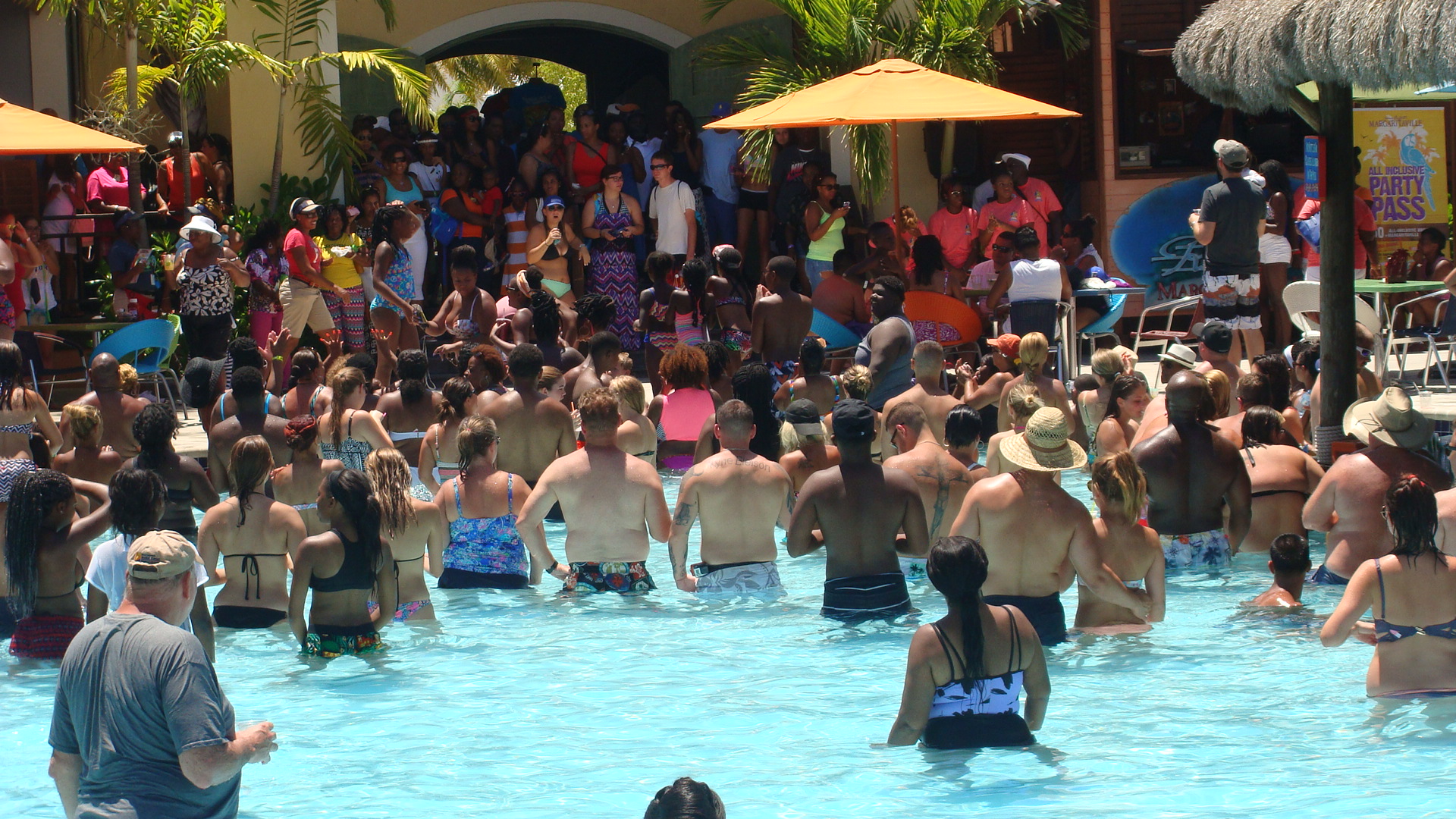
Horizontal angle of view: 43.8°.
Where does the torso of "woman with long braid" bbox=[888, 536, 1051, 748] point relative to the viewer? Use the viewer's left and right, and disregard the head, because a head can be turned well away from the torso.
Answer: facing away from the viewer

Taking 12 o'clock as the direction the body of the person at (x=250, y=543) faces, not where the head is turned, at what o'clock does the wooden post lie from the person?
The wooden post is roughly at 3 o'clock from the person.

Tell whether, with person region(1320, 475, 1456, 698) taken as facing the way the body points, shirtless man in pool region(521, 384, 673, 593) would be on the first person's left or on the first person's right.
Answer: on the first person's left

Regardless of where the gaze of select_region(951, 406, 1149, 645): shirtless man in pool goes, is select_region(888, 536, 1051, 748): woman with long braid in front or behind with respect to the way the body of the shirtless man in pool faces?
behind

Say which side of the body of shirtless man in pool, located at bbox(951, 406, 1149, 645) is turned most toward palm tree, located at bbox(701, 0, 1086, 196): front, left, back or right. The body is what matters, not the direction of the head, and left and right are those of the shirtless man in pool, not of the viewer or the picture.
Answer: front

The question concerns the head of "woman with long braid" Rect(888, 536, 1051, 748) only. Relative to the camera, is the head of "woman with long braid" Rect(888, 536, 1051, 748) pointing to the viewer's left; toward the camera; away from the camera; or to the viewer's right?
away from the camera

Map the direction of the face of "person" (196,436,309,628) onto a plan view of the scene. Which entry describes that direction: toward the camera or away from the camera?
away from the camera

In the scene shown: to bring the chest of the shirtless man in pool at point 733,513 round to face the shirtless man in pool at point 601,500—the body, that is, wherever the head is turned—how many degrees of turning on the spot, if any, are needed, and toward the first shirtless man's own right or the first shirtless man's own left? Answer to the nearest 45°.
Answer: approximately 90° to the first shirtless man's own left

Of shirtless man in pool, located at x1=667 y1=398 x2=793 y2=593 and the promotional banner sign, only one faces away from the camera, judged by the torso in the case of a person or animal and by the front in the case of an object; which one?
the shirtless man in pool

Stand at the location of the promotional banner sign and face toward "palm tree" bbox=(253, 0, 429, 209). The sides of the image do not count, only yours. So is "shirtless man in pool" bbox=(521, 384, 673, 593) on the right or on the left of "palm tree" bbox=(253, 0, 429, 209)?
left

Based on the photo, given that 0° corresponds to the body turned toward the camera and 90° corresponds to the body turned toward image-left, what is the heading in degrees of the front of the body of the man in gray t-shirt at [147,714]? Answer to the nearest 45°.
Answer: approximately 225°

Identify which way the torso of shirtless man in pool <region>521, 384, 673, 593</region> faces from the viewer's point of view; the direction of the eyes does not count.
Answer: away from the camera

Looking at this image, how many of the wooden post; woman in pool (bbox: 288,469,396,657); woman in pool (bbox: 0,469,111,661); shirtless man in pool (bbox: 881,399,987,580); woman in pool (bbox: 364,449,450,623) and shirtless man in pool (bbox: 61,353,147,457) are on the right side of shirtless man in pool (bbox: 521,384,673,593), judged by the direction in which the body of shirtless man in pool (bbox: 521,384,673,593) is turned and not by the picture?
2

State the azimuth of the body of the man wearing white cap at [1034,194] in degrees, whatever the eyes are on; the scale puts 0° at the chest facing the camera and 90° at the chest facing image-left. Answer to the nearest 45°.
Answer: approximately 45°

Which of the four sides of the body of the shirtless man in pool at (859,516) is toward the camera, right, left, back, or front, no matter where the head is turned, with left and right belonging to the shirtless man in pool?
back
